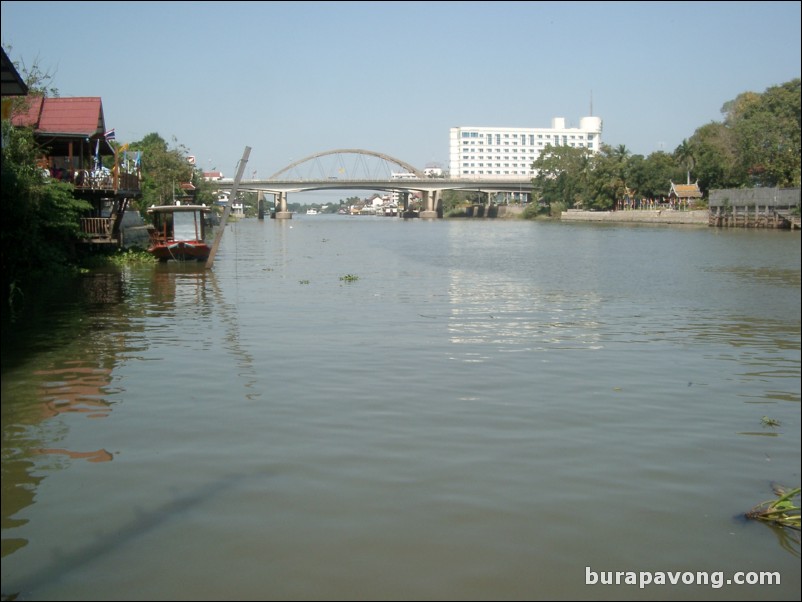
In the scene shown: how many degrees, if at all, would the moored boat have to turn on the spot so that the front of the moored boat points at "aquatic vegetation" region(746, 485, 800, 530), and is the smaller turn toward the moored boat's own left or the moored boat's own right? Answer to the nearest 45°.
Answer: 0° — it already faces it

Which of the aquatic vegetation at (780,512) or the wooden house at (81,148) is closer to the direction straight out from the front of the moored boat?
the aquatic vegetation

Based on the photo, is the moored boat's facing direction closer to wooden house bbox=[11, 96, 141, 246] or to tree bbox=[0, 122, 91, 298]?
the tree

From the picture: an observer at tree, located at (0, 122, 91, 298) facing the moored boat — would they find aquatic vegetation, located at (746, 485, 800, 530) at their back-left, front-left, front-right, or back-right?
back-right

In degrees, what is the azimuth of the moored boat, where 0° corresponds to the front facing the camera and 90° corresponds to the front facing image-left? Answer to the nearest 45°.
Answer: approximately 0°

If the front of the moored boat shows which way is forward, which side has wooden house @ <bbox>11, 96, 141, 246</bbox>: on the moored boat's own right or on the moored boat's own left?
on the moored boat's own right
